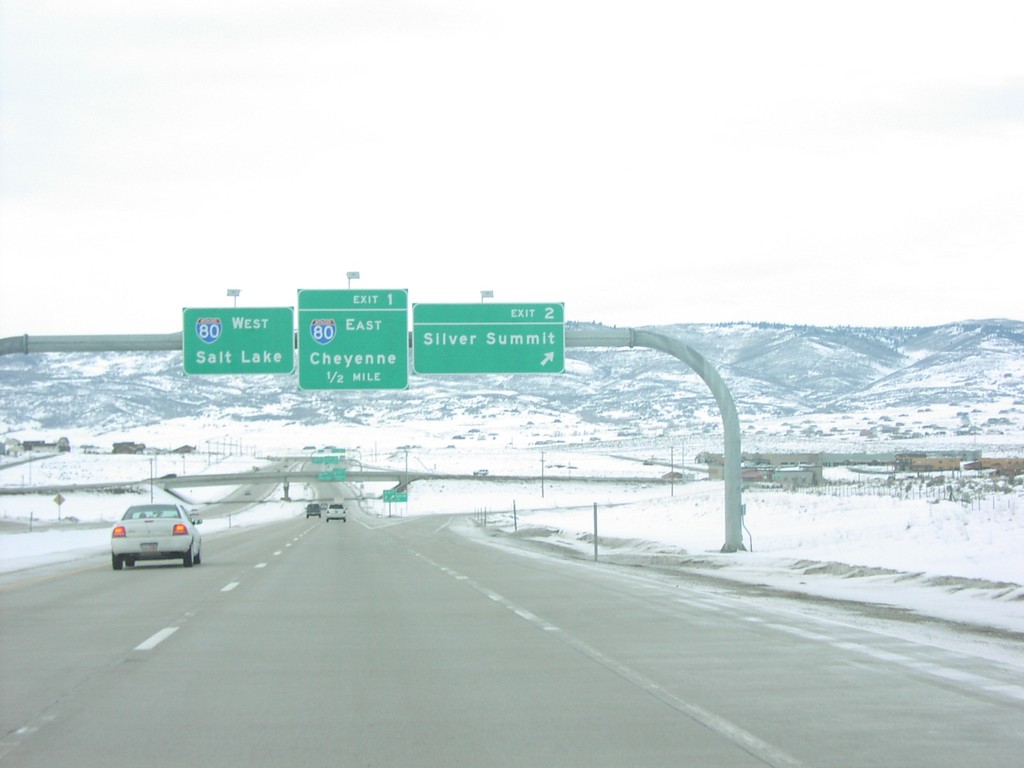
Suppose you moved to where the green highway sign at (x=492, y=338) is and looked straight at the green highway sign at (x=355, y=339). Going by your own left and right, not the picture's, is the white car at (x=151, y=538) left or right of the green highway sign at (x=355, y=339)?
left

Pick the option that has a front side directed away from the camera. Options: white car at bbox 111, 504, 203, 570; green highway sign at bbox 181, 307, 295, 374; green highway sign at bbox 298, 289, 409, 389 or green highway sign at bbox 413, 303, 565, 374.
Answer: the white car

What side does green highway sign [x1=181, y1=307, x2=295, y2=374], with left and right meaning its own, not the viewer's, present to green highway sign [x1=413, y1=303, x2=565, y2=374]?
left

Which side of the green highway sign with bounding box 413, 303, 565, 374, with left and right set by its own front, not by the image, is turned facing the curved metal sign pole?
left

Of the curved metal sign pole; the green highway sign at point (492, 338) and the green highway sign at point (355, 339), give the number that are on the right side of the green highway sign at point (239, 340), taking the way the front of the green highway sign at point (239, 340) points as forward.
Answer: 0

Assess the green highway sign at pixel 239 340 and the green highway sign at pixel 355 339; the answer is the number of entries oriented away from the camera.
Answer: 0

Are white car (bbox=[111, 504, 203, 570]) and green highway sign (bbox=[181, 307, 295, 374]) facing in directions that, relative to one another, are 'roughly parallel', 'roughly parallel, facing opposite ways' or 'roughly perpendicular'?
roughly parallel, facing opposite ways

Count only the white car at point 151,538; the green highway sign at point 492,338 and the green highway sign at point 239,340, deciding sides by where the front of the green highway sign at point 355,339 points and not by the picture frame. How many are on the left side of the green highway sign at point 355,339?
1

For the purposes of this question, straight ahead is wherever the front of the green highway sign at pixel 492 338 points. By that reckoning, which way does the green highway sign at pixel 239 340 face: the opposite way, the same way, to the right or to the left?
the same way

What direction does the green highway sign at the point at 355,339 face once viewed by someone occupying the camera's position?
facing the viewer

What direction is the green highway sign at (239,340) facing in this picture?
toward the camera

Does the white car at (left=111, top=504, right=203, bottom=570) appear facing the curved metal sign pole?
no

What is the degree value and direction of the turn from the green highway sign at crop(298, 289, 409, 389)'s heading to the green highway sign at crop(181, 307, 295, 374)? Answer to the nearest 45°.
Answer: approximately 90° to its right

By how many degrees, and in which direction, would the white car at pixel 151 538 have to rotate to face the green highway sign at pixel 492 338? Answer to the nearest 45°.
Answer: approximately 45° to its right

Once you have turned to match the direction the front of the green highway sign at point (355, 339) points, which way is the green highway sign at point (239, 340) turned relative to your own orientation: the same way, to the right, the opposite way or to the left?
the same way

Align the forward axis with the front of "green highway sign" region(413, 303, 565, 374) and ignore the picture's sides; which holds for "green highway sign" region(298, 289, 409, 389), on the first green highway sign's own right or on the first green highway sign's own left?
on the first green highway sign's own right

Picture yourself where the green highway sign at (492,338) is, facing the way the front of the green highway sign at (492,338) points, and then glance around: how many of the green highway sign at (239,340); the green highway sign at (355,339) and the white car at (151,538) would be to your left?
0

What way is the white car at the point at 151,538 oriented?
away from the camera

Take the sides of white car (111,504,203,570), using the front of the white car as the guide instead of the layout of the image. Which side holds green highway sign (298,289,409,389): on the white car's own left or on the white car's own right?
on the white car's own right
